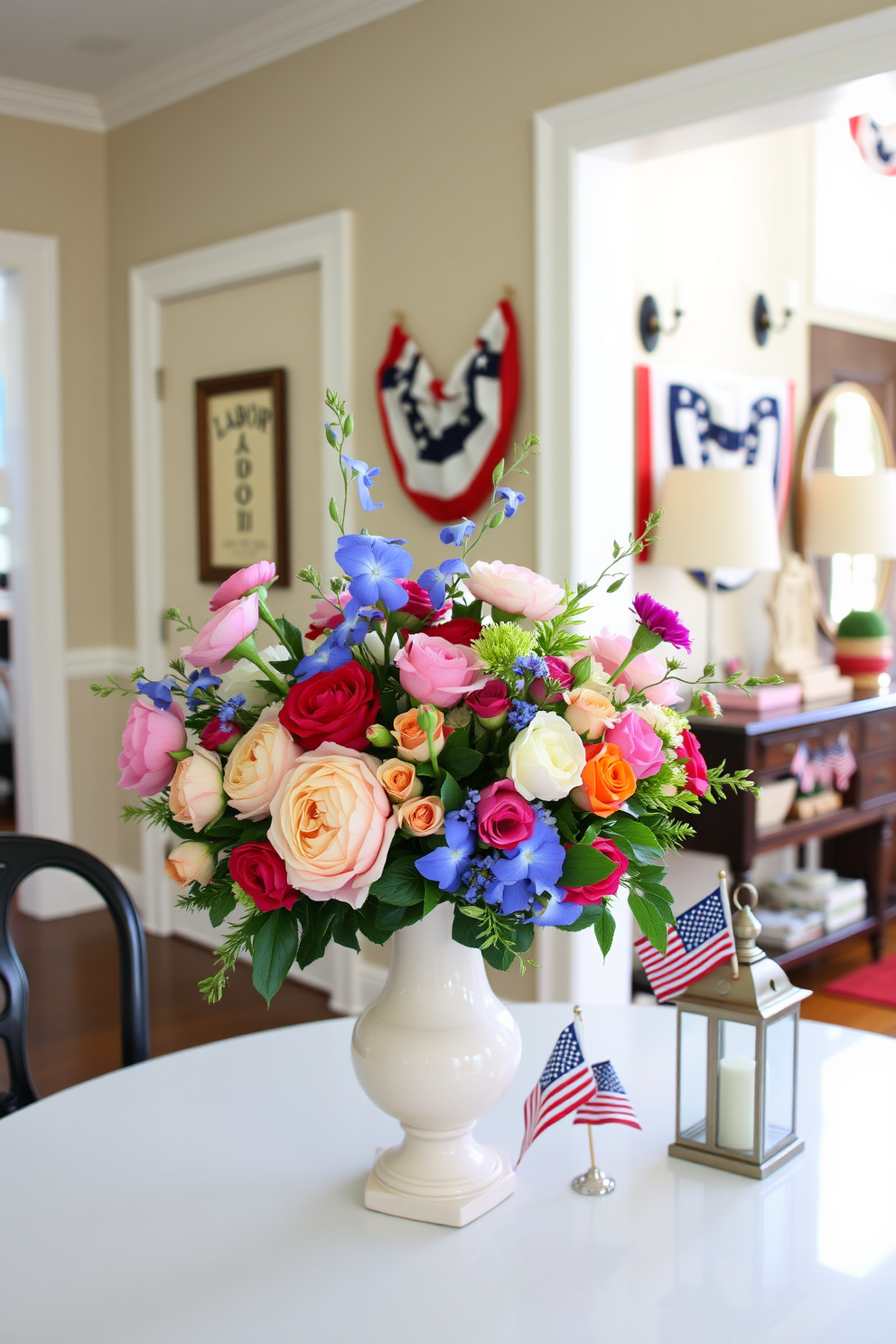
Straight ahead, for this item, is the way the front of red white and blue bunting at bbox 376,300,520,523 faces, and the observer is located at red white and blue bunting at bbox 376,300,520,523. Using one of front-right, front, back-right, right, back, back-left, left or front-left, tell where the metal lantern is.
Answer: front-left

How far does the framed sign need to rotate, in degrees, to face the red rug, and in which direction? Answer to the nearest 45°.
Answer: approximately 135° to its left

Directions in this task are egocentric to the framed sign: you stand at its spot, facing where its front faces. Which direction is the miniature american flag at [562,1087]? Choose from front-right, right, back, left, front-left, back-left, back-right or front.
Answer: front-left

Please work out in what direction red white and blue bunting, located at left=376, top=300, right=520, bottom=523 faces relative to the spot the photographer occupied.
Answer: facing the viewer and to the left of the viewer

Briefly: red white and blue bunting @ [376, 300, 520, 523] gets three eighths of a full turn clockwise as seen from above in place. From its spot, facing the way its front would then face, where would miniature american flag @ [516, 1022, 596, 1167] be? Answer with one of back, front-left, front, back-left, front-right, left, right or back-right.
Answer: back

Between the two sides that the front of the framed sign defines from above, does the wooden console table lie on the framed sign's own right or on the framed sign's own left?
on the framed sign's own left

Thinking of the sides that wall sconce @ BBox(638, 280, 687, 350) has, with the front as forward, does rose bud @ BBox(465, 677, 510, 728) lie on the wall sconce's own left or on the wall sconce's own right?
on the wall sconce's own right

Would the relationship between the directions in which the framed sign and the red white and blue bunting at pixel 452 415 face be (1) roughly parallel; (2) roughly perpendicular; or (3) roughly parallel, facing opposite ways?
roughly parallel

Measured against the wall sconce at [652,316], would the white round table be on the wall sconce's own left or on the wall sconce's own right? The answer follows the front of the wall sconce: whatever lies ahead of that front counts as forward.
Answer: on the wall sconce's own right

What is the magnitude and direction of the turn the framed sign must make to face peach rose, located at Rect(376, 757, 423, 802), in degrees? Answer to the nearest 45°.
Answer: approximately 45° to its left

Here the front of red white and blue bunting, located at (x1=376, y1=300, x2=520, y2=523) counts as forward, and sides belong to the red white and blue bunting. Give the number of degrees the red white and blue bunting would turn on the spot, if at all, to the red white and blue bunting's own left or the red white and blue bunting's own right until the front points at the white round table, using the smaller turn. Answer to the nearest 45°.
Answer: approximately 45° to the red white and blue bunting's own left

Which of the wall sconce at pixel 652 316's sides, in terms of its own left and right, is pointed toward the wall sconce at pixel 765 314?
left

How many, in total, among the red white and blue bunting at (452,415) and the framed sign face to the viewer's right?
0

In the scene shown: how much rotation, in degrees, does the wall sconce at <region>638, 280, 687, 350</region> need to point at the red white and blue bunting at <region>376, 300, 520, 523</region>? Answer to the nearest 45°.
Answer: approximately 90° to its right

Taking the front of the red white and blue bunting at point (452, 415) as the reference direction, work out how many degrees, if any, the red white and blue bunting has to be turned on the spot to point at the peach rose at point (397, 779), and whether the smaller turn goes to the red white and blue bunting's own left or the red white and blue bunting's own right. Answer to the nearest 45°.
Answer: approximately 45° to the red white and blue bunting's own left
